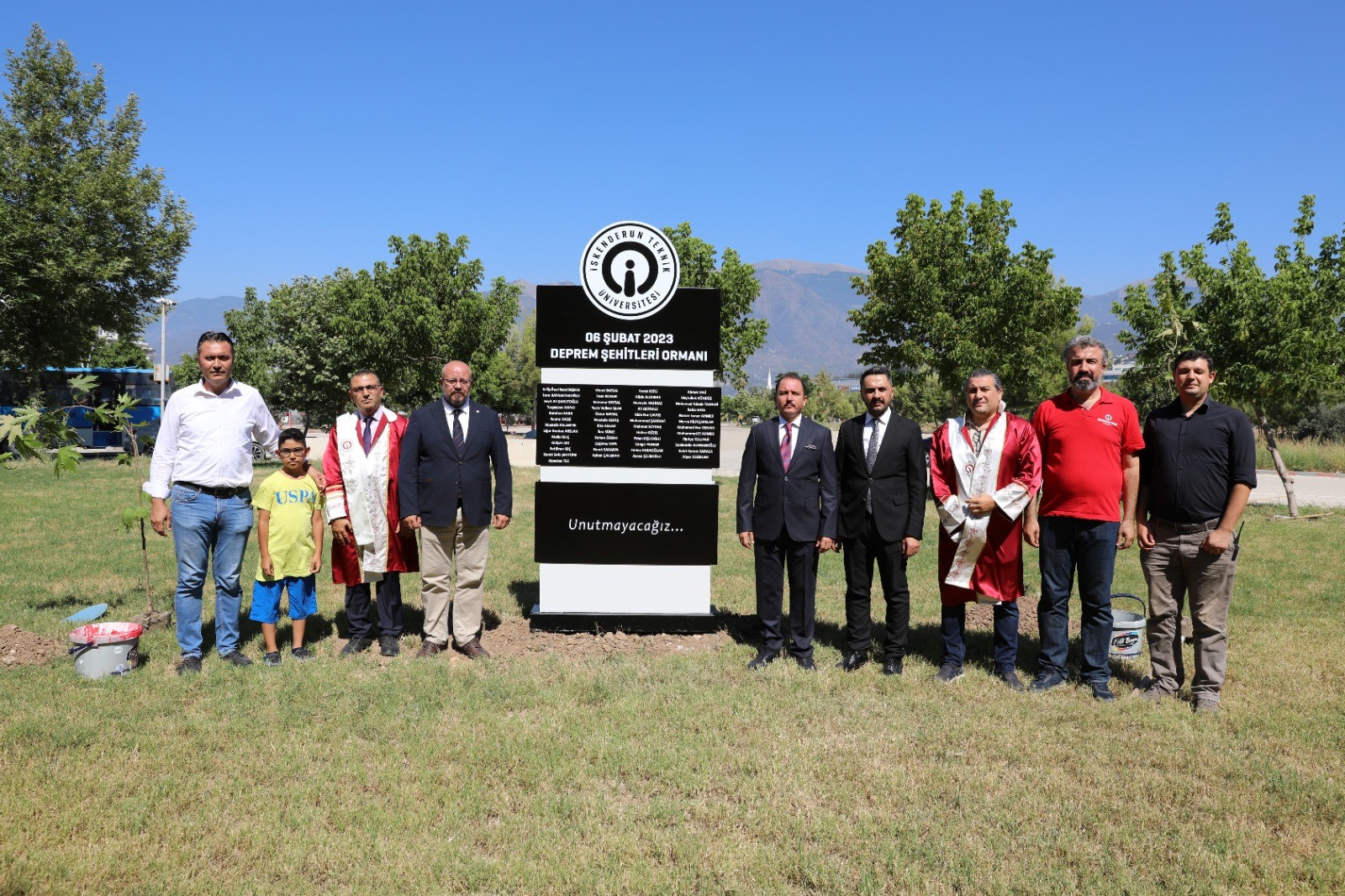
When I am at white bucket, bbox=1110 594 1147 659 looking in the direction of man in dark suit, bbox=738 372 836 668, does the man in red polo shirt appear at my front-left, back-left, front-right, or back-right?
front-left

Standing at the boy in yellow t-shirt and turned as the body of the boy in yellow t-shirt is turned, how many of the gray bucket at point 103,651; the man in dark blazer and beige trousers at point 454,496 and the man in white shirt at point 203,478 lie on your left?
1

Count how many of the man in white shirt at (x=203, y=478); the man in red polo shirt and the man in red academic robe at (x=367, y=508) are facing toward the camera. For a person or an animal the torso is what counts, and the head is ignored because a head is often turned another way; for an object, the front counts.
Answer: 3

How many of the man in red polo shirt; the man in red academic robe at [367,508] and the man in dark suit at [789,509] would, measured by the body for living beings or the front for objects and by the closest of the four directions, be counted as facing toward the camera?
3

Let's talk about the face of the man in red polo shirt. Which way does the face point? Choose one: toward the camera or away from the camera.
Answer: toward the camera

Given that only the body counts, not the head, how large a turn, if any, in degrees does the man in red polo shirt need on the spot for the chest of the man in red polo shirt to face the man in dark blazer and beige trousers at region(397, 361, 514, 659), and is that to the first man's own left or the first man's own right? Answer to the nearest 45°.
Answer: approximately 90° to the first man's own right

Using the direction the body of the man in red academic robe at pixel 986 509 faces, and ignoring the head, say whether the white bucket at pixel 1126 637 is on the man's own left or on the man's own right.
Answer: on the man's own left

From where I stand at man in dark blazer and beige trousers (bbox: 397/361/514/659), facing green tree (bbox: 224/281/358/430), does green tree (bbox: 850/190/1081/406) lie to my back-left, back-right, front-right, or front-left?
front-right

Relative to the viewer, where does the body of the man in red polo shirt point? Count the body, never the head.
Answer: toward the camera

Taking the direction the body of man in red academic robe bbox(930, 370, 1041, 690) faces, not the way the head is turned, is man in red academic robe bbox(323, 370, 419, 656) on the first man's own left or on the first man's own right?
on the first man's own right

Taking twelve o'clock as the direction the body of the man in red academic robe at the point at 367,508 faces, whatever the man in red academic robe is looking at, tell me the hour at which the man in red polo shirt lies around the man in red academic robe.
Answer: The man in red polo shirt is roughly at 10 o'clock from the man in red academic robe.

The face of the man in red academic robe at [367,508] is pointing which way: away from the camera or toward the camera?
toward the camera

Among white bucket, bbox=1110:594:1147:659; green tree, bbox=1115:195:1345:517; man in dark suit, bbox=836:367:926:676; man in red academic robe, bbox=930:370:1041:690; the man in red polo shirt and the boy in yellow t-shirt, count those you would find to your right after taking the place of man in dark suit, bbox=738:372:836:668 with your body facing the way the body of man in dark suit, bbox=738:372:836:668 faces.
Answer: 1

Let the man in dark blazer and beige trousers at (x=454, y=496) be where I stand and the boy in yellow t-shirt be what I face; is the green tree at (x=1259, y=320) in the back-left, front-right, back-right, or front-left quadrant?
back-right
